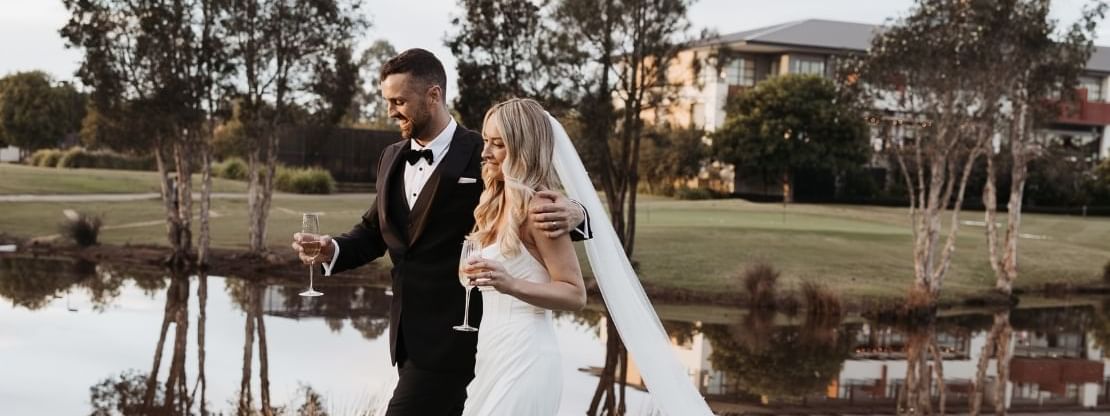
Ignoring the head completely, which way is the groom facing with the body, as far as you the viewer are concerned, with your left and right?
facing the viewer and to the left of the viewer

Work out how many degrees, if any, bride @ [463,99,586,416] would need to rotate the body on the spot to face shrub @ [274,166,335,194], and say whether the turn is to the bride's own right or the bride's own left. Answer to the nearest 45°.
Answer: approximately 90° to the bride's own right

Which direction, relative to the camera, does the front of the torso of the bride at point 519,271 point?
to the viewer's left

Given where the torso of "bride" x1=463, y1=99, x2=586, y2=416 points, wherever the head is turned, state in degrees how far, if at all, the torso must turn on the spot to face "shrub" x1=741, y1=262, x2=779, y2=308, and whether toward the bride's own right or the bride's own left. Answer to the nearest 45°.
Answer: approximately 90° to the bride's own right

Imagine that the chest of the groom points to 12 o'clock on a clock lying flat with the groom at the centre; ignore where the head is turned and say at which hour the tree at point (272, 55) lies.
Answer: The tree is roughly at 4 o'clock from the groom.

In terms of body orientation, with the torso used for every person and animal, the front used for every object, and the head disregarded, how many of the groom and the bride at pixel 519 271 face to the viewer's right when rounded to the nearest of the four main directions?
0

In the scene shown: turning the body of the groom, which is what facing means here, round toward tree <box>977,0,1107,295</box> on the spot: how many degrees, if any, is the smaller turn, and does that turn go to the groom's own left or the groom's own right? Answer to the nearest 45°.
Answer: approximately 180°

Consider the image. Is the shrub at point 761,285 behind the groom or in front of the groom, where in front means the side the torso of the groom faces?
behind

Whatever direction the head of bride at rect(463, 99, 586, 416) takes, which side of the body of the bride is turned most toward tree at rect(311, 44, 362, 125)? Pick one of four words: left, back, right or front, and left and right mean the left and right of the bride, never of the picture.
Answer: right

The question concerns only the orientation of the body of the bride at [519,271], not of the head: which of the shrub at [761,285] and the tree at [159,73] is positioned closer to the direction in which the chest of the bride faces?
the tree

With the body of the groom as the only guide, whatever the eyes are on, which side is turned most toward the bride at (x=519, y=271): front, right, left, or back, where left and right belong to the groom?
left
